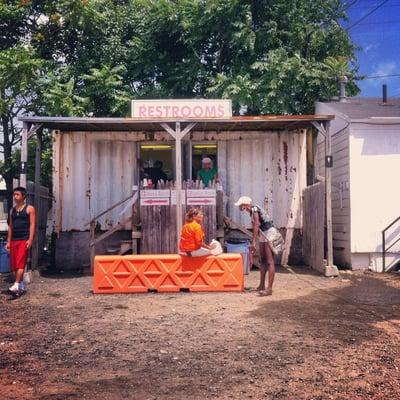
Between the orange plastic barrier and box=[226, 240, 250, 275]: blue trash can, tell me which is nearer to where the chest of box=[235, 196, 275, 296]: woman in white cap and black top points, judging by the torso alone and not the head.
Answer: the orange plastic barrier

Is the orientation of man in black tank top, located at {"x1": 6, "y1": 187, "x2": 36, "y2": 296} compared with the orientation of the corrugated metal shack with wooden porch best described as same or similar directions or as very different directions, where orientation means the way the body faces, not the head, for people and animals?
same or similar directions

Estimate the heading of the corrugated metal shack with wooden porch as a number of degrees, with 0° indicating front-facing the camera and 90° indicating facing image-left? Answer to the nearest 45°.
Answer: approximately 0°

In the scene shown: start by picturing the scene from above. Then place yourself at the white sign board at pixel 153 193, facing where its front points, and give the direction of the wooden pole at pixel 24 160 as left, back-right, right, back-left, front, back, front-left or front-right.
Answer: right

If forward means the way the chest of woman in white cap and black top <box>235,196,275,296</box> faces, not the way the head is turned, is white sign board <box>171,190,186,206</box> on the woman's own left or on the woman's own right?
on the woman's own right

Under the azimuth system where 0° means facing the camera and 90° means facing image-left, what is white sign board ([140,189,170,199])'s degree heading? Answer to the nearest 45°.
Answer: approximately 0°

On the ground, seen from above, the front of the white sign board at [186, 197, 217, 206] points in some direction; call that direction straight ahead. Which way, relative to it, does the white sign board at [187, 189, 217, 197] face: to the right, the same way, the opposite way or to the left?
the same way

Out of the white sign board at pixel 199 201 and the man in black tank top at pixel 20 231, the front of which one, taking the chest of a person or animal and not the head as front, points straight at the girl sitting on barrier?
the white sign board

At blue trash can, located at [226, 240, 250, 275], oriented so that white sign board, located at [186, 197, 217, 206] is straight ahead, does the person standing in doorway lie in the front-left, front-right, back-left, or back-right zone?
front-right

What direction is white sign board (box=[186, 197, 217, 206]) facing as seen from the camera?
toward the camera

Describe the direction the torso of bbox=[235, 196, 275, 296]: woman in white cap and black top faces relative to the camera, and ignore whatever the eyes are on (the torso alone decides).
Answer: to the viewer's left

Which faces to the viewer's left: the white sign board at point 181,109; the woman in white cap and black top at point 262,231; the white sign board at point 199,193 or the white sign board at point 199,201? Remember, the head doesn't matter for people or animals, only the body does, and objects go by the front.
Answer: the woman in white cap and black top

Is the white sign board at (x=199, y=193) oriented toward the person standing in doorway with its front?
no

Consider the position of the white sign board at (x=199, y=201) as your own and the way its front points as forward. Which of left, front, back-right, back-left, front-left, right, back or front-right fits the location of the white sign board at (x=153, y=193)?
right

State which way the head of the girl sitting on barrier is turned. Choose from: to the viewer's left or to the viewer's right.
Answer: to the viewer's right

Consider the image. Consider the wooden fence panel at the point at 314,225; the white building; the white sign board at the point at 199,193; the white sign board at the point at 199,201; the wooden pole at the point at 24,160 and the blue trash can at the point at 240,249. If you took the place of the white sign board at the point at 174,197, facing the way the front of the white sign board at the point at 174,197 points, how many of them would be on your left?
5

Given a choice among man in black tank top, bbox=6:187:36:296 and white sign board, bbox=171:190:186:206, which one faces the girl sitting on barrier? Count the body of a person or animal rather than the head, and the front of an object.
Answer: the white sign board

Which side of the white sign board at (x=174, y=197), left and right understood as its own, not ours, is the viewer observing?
front

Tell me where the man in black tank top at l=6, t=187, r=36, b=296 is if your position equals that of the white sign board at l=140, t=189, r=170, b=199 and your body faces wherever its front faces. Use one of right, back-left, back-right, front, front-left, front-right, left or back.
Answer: front-right

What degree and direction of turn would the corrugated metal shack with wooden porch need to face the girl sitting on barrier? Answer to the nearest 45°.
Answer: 0° — it already faces them
